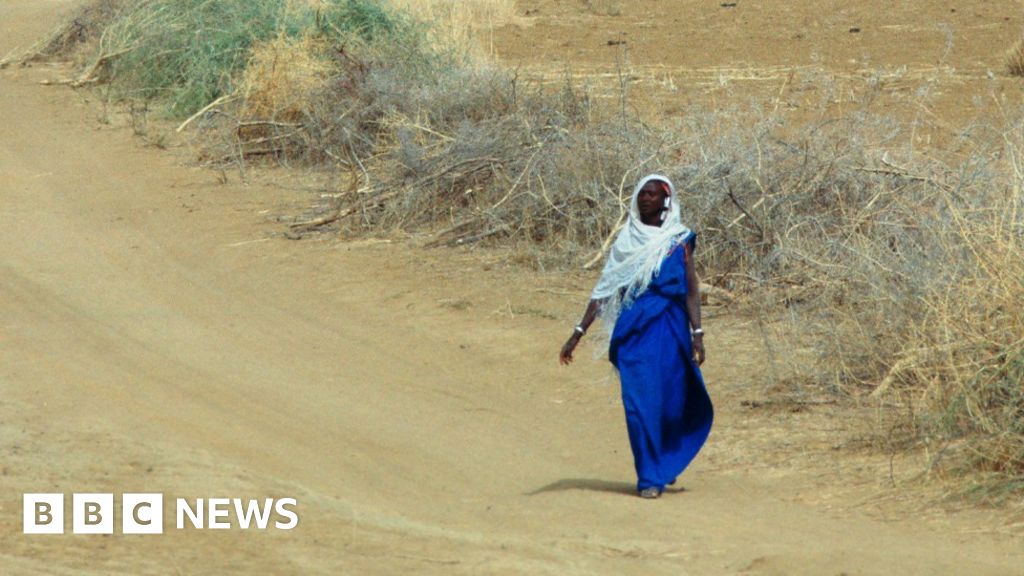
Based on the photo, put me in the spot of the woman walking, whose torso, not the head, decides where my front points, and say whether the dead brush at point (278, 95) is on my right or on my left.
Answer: on my right

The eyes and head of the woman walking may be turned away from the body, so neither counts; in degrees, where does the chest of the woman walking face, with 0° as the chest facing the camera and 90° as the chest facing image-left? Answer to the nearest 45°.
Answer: approximately 45°
